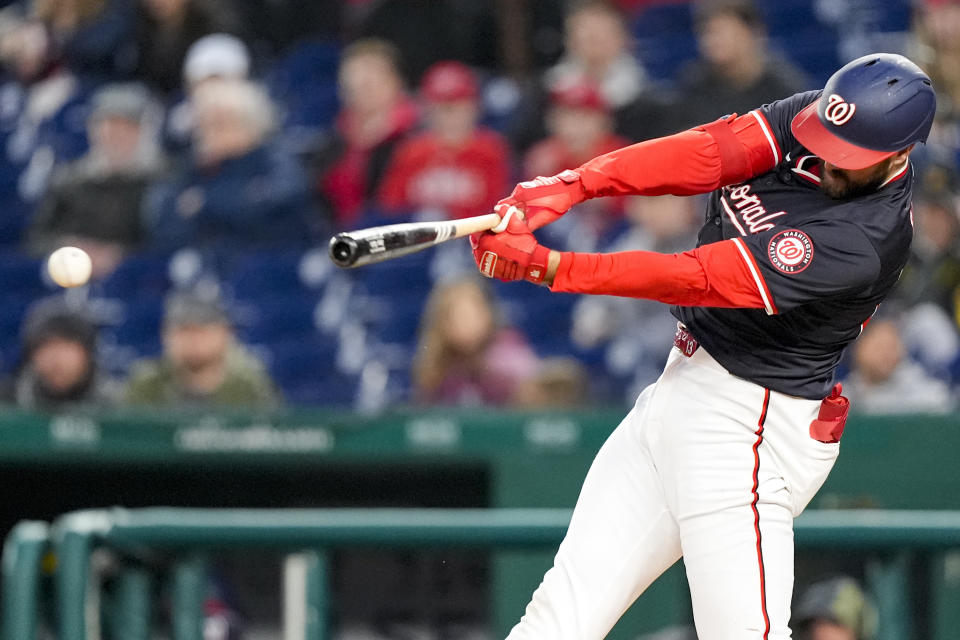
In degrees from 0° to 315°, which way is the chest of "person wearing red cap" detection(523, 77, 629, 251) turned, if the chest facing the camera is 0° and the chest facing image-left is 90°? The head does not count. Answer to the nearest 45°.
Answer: approximately 0°

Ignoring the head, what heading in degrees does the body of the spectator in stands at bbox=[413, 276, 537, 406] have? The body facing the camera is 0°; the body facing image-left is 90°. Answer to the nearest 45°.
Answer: approximately 0°

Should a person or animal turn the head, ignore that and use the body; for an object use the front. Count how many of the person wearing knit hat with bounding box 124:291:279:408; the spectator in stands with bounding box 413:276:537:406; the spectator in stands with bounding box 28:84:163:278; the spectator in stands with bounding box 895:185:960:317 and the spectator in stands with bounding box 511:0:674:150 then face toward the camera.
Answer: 5

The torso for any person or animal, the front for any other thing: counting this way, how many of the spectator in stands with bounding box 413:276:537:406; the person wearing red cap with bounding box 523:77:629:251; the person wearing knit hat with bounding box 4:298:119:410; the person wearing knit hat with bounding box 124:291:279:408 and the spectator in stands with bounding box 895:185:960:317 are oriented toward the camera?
5

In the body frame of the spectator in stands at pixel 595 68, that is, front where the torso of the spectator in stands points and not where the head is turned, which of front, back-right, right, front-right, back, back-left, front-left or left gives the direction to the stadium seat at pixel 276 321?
right

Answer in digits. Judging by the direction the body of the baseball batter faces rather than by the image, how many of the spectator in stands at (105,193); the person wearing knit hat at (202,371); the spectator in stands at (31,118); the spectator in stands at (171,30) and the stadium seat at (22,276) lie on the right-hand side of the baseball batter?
5

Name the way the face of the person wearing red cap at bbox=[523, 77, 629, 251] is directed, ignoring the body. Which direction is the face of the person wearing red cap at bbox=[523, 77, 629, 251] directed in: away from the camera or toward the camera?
toward the camera

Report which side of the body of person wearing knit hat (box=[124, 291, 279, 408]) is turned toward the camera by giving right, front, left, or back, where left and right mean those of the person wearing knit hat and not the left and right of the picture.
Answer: front

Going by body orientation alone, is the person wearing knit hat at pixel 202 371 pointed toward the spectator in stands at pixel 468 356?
no

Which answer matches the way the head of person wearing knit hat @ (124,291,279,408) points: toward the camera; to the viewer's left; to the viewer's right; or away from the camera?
toward the camera

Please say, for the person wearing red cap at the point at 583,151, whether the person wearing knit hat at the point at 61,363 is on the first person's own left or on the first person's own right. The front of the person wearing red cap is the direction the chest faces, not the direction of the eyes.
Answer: on the first person's own right

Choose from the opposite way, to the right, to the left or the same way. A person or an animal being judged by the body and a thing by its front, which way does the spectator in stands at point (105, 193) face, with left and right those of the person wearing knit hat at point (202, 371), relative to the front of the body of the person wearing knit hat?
the same way

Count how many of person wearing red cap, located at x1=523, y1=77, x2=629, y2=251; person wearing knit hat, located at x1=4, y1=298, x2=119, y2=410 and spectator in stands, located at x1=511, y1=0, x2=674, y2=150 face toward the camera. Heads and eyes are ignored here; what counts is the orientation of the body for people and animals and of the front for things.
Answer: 3

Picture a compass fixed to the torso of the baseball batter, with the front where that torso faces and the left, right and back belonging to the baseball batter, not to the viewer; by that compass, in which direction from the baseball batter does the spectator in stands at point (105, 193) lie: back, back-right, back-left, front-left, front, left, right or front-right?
right

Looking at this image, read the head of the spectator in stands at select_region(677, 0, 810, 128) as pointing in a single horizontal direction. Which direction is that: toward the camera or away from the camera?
toward the camera

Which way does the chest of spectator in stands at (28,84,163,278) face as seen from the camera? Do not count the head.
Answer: toward the camera

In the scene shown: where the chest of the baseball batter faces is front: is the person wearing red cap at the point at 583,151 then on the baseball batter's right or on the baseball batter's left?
on the baseball batter's right

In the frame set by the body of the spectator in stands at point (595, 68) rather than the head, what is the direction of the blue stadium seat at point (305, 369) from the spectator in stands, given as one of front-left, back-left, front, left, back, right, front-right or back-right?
right

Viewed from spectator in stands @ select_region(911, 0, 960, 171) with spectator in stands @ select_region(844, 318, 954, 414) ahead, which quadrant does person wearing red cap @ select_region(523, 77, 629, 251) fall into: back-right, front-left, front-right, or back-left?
front-right
